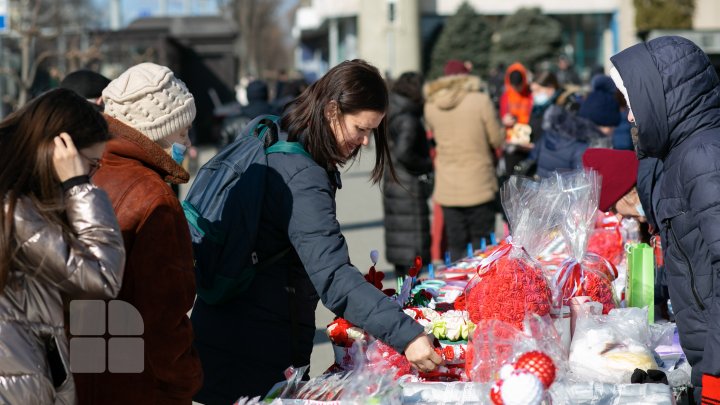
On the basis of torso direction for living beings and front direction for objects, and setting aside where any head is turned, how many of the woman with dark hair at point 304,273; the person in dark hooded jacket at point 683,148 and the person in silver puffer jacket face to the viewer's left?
1

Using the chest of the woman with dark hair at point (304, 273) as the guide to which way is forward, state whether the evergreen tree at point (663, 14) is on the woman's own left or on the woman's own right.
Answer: on the woman's own left

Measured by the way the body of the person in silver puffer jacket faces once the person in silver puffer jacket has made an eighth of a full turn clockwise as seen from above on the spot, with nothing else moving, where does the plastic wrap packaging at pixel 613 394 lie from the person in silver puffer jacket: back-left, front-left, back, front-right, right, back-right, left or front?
front-left

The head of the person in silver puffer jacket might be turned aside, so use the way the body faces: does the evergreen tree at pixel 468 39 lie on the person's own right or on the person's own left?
on the person's own left

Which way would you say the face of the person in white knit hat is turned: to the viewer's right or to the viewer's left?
to the viewer's right

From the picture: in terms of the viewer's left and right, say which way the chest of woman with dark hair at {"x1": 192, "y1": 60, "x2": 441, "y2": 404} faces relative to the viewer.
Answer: facing to the right of the viewer

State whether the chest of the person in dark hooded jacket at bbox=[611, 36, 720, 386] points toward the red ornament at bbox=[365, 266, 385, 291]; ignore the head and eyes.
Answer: yes

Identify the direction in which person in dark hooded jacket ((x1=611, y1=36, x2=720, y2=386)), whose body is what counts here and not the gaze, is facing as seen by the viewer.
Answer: to the viewer's left

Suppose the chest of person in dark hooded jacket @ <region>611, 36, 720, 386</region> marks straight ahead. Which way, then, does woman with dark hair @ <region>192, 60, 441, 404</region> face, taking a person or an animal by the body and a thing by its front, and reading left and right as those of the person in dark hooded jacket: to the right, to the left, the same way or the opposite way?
the opposite way

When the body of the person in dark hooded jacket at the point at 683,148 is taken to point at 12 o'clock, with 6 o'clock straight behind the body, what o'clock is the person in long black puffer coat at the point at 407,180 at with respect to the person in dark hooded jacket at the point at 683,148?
the person in long black puffer coat at the point at 407,180 is roughly at 2 o'clock from the person in dark hooded jacket at the point at 683,148.

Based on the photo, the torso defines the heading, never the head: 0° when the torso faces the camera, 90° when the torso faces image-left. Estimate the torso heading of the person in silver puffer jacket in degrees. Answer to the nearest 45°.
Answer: approximately 270°

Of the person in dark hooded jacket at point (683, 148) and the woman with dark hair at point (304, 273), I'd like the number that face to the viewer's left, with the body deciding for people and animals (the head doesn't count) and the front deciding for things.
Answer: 1

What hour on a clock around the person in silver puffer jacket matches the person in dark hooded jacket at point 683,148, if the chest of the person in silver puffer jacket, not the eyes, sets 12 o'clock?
The person in dark hooded jacket is roughly at 12 o'clock from the person in silver puffer jacket.

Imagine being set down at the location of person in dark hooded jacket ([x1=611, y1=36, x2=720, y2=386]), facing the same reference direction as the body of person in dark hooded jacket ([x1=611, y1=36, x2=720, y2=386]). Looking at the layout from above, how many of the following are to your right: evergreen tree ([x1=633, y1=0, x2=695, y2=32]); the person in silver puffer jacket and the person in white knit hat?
1

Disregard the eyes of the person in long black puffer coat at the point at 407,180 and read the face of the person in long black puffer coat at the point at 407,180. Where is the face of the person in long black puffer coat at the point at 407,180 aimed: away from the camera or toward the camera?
away from the camera

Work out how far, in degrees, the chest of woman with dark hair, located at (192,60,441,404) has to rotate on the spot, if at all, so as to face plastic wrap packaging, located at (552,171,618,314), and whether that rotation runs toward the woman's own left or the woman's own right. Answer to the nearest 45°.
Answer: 0° — they already face it
